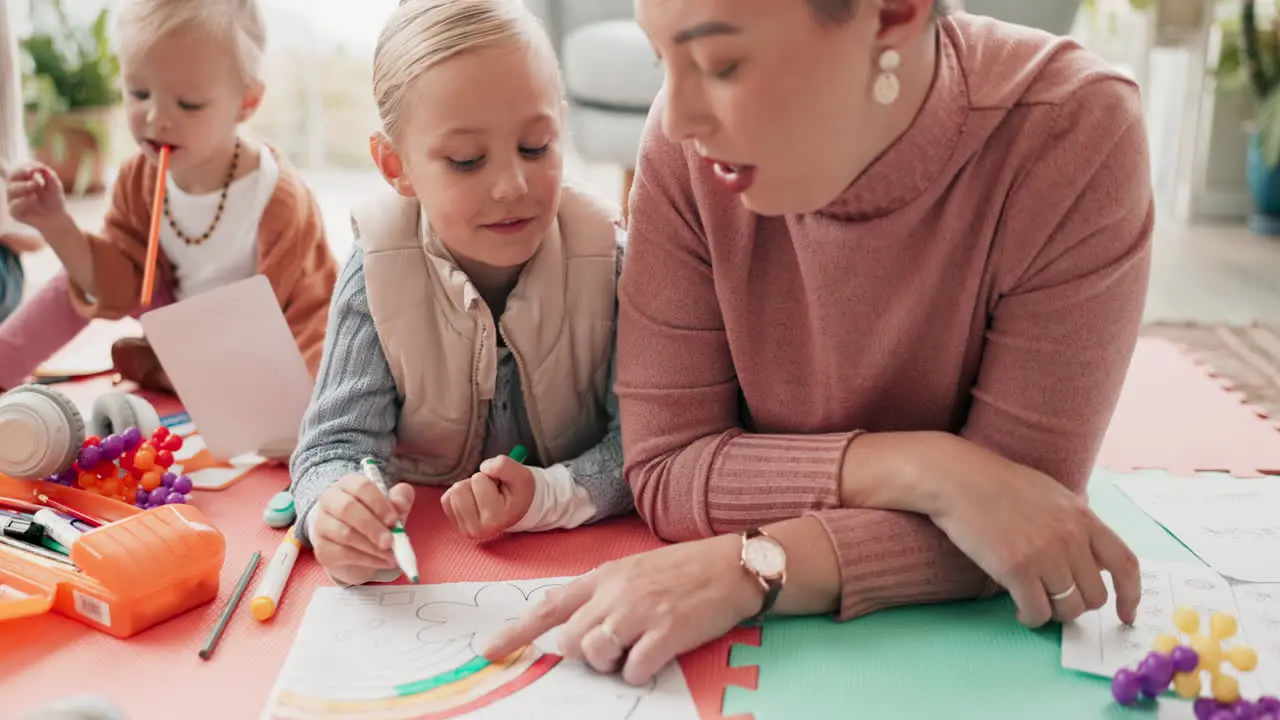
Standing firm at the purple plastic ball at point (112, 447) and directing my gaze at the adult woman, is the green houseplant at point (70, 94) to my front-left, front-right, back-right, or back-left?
back-left
